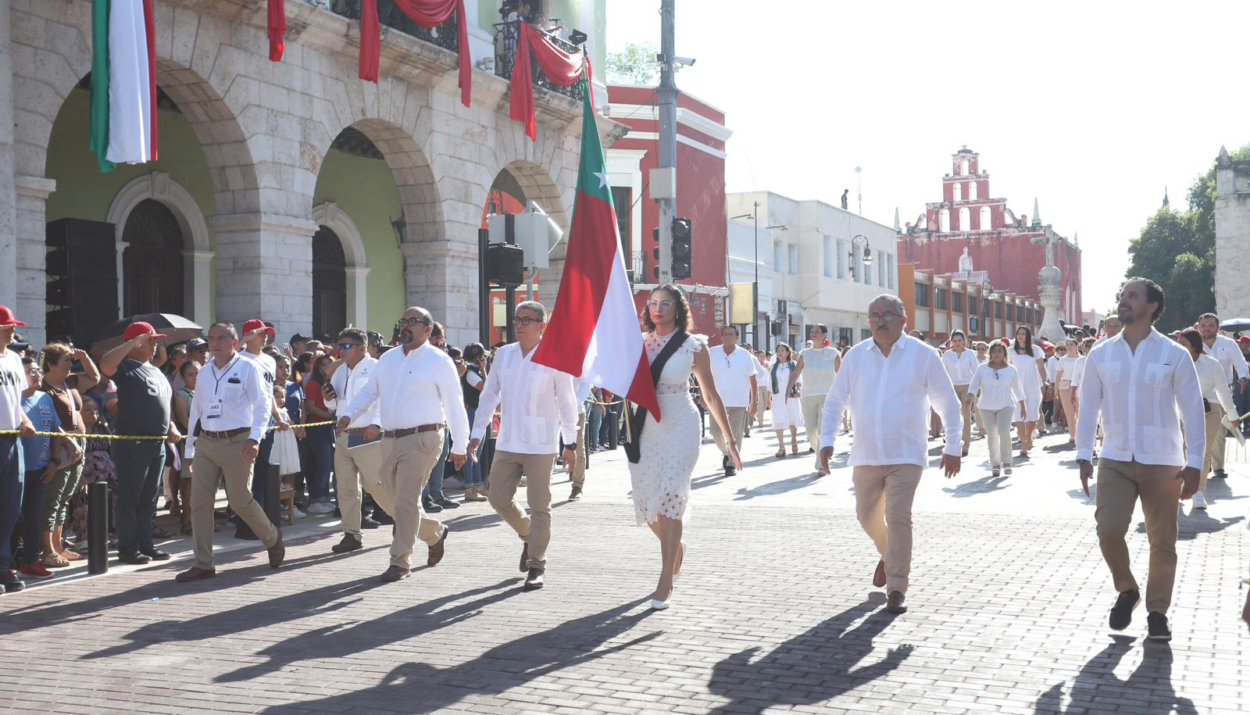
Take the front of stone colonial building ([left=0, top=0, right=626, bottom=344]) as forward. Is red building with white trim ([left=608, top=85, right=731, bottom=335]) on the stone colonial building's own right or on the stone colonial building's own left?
on the stone colonial building's own left

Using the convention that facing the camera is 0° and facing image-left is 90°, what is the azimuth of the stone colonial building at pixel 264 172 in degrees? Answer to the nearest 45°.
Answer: approximately 315°

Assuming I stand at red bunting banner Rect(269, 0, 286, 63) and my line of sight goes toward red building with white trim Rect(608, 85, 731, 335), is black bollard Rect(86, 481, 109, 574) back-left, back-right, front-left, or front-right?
back-right

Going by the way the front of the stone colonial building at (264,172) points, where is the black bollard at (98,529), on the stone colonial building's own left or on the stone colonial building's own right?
on the stone colonial building's own right

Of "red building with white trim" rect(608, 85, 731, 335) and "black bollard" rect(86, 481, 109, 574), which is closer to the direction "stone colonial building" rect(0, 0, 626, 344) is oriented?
the black bollard
